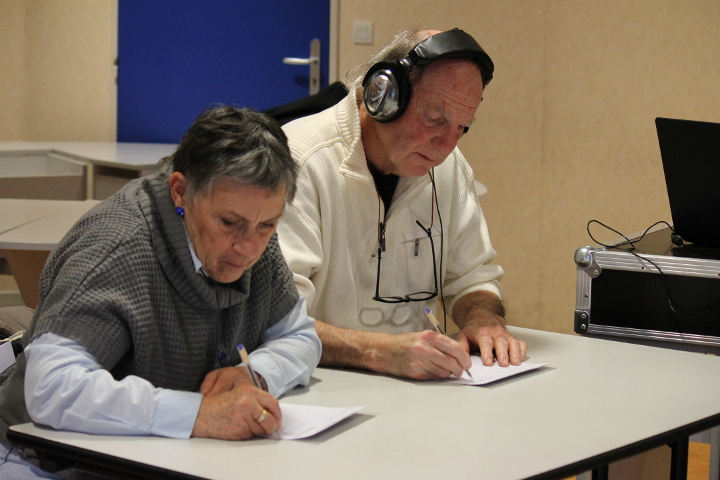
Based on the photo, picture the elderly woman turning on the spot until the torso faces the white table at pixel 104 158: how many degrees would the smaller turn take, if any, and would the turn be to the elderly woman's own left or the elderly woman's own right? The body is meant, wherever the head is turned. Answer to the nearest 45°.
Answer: approximately 135° to the elderly woman's own left

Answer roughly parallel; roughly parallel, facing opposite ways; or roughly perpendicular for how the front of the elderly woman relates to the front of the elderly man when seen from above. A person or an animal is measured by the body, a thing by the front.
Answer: roughly parallel

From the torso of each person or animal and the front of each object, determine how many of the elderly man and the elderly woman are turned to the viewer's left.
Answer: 0

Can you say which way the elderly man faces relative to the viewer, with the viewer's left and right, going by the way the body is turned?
facing the viewer and to the right of the viewer

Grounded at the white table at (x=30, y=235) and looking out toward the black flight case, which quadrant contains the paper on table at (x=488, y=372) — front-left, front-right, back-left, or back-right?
front-right

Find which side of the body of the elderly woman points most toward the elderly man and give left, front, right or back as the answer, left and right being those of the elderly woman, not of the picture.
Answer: left

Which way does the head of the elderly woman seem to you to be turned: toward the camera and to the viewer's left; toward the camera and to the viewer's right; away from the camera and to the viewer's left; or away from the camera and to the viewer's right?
toward the camera and to the viewer's right

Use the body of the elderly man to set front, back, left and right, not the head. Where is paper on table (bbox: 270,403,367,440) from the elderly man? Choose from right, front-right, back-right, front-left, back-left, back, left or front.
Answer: front-right

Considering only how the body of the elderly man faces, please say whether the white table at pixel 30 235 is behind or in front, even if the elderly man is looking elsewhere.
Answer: behind
